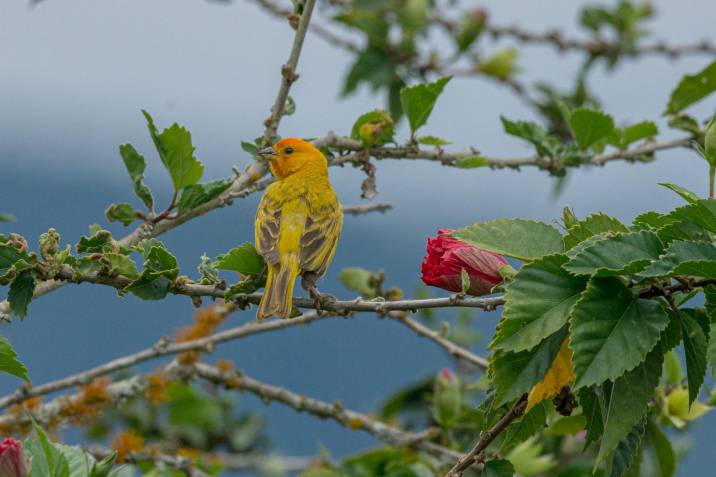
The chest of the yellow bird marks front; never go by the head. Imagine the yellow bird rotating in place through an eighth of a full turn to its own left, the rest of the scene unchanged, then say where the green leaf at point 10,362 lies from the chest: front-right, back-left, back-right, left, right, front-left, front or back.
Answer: left

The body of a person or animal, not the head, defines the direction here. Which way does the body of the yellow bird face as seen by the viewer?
away from the camera

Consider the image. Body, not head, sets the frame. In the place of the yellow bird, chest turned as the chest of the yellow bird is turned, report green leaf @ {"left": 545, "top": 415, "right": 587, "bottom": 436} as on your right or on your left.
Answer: on your right

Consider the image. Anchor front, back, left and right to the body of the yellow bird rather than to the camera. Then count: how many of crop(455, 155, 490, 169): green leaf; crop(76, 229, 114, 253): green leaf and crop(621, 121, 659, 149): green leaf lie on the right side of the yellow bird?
2

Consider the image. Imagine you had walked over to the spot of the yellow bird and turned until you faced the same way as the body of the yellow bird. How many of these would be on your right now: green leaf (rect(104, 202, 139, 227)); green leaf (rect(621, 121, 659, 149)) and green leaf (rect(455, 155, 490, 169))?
2

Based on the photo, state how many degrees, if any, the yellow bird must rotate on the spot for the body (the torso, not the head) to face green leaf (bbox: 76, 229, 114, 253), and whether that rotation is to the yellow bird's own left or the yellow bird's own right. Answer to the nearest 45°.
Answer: approximately 135° to the yellow bird's own left
